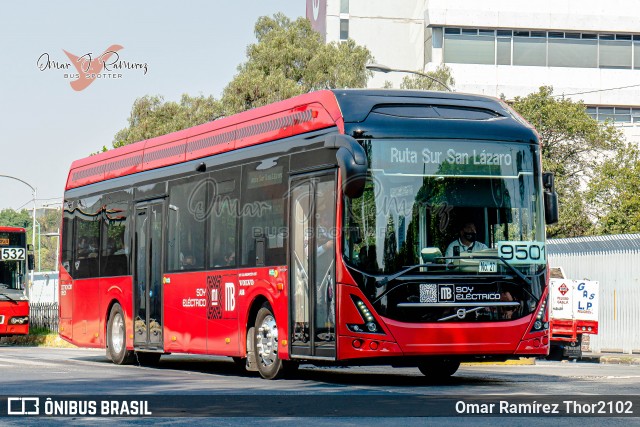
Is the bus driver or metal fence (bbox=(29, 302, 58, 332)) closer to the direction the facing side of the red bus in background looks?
the bus driver

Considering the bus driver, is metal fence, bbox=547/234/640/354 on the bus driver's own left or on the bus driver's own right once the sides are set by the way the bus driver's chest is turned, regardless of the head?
on the bus driver's own left

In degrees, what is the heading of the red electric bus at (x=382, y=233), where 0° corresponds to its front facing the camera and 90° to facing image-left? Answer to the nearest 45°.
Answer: approximately 315°

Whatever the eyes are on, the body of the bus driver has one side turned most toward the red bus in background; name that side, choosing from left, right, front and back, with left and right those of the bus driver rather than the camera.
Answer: back

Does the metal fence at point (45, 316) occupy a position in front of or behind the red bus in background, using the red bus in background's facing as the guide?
behind

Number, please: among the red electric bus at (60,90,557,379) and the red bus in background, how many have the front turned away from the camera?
0

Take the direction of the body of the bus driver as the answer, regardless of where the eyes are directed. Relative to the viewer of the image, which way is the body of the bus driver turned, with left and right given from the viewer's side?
facing the viewer and to the right of the viewer

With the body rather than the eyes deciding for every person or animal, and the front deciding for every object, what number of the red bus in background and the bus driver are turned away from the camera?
0

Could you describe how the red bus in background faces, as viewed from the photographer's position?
facing the viewer
